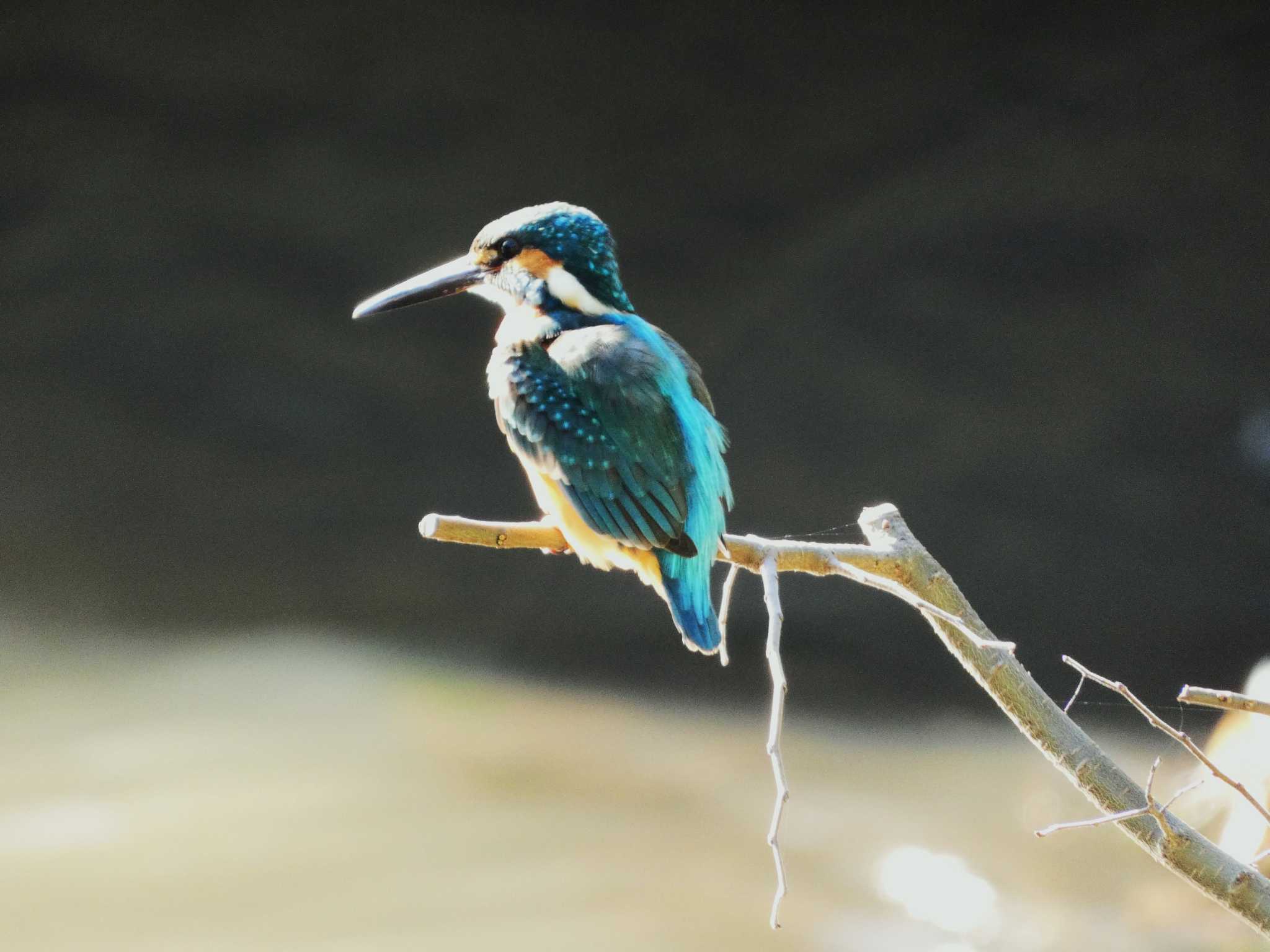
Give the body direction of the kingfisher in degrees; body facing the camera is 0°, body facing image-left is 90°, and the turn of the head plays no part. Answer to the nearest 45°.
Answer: approximately 135°
